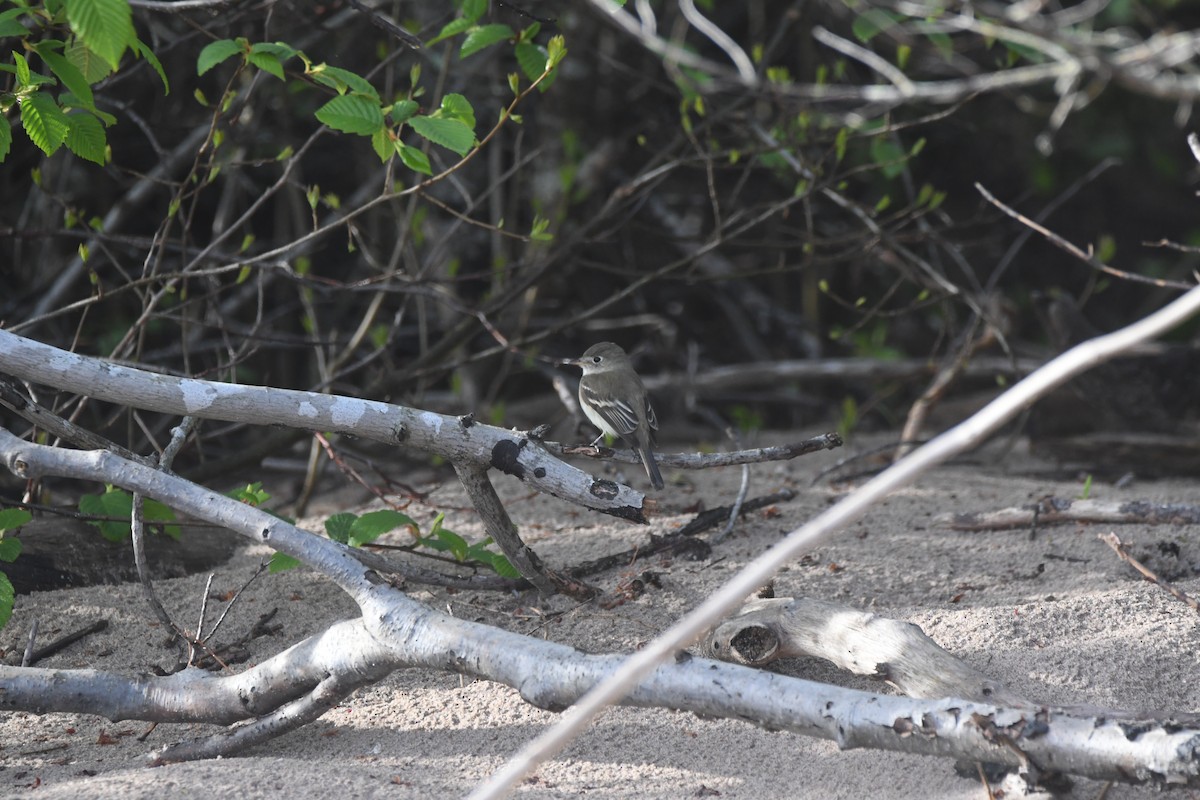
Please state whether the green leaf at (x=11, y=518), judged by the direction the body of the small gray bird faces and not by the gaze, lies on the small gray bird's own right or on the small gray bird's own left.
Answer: on the small gray bird's own left

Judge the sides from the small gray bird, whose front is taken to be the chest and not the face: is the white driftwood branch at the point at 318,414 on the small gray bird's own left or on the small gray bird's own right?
on the small gray bird's own left

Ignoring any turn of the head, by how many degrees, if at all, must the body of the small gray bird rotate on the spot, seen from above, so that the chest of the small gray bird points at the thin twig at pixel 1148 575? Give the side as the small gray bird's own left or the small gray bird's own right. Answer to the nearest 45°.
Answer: approximately 180°

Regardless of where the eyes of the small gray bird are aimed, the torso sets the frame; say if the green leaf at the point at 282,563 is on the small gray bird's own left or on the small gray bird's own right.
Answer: on the small gray bird's own left

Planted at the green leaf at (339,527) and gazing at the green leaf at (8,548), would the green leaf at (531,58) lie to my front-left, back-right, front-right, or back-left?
back-right

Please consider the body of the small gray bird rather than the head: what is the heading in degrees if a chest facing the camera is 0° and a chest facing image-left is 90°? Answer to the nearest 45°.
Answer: approximately 135°

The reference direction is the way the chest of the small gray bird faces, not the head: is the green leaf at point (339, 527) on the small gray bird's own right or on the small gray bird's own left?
on the small gray bird's own left
